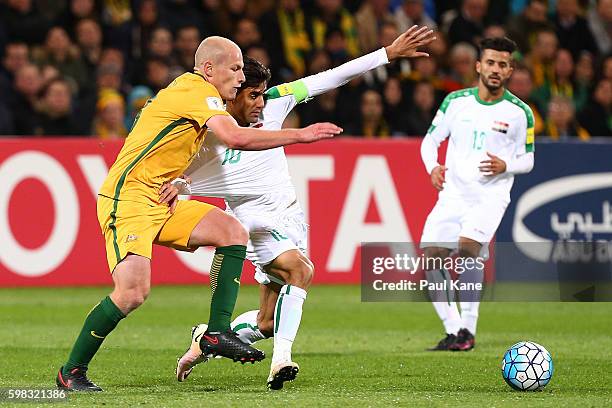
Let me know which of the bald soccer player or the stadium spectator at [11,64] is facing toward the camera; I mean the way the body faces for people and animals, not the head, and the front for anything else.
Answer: the stadium spectator

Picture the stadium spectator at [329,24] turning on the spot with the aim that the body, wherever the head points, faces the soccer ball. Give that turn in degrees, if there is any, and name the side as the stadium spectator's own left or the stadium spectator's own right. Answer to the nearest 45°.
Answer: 0° — they already face it

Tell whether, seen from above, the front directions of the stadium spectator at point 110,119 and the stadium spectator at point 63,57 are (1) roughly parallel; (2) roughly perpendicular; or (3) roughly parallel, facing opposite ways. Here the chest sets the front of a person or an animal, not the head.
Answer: roughly parallel

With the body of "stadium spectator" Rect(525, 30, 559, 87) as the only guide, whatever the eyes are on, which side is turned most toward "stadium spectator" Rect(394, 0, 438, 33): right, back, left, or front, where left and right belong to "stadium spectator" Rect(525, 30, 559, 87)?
right

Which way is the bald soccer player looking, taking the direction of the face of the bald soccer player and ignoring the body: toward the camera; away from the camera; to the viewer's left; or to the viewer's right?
to the viewer's right

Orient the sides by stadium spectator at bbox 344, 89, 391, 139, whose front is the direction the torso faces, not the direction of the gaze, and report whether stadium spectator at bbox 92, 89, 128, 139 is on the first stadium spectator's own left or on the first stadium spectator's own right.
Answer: on the first stadium spectator's own right

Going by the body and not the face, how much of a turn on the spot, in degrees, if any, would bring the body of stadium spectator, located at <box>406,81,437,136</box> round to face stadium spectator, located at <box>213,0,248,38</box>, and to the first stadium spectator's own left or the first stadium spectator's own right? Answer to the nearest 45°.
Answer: approximately 90° to the first stadium spectator's own right

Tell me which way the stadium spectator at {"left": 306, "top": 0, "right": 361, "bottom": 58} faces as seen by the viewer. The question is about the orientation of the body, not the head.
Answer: toward the camera

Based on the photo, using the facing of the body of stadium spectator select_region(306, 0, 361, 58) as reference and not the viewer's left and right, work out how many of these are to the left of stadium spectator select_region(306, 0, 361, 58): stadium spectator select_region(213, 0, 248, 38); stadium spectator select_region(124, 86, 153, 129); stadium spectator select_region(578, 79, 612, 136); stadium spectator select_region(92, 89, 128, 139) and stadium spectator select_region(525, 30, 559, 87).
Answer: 2

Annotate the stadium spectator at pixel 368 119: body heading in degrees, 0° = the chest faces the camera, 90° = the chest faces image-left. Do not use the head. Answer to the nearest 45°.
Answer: approximately 0°

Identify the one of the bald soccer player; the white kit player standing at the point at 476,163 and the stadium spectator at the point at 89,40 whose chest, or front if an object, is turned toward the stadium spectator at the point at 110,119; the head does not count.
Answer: the stadium spectator at the point at 89,40

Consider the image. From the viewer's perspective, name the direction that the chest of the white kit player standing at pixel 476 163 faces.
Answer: toward the camera

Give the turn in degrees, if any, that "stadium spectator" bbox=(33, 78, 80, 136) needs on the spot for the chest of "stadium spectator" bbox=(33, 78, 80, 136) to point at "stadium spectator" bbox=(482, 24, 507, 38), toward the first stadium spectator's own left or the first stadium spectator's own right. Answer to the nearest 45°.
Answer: approximately 90° to the first stadium spectator's own left

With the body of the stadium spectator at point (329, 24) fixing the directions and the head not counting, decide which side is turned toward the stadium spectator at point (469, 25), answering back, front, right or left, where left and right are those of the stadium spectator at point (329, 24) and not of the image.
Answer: left
